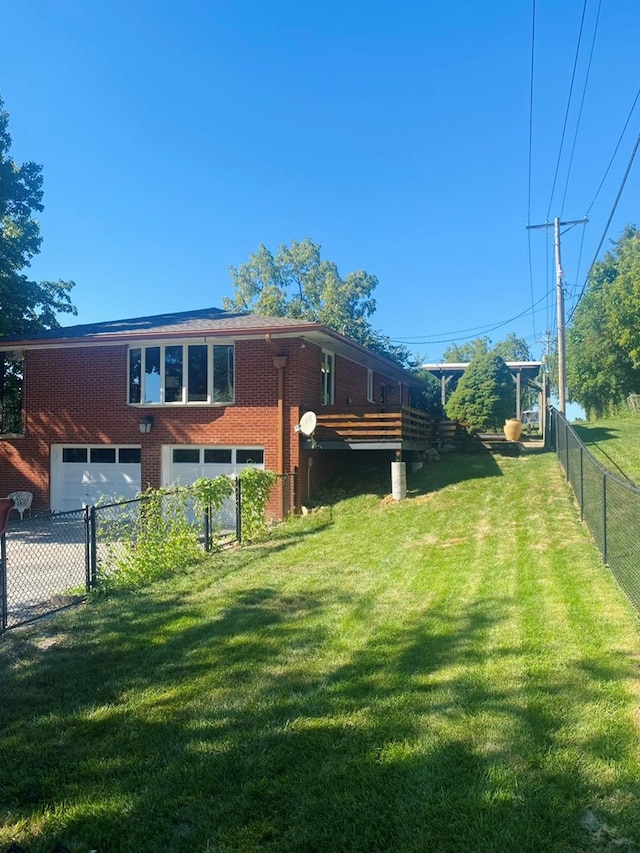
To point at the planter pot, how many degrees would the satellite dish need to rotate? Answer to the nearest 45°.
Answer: approximately 180°

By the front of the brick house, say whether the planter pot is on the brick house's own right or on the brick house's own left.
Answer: on the brick house's own left

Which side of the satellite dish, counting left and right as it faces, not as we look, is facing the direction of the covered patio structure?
back

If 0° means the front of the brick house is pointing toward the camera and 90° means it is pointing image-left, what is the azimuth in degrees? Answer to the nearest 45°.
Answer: approximately 0°

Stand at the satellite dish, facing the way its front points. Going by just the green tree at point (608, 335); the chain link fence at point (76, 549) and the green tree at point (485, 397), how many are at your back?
2

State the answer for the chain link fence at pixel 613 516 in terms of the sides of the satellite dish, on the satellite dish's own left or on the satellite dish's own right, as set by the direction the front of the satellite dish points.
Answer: on the satellite dish's own left

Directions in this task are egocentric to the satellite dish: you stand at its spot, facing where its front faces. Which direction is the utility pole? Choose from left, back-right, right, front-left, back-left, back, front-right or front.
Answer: back

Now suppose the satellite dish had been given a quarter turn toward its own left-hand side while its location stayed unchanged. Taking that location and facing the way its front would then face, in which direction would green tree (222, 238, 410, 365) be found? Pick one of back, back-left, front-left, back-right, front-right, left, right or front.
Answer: back-left

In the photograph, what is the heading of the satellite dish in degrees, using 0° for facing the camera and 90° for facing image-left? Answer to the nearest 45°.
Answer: approximately 45°

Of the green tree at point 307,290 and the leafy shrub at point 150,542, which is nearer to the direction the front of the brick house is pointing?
the leafy shrub
